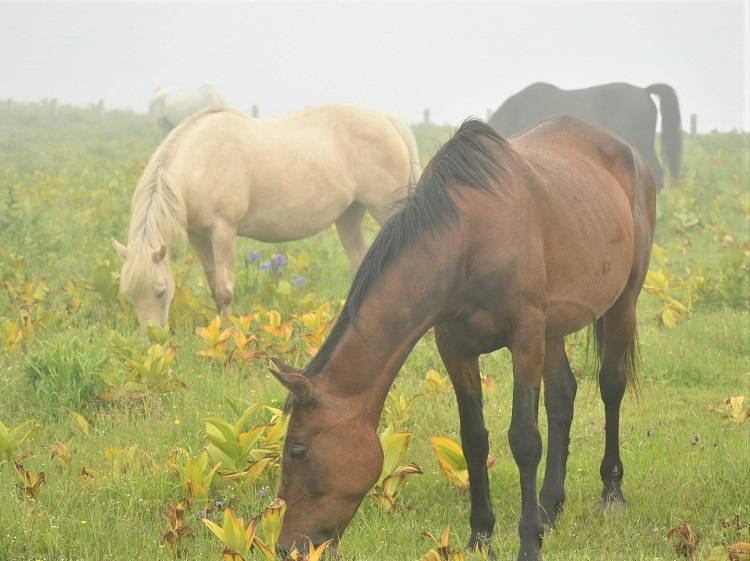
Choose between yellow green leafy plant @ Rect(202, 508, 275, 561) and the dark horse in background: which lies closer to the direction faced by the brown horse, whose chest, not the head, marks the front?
the yellow green leafy plant

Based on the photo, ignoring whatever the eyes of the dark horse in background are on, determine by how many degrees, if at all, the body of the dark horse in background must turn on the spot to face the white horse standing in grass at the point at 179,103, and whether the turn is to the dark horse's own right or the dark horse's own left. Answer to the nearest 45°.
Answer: approximately 45° to the dark horse's own right

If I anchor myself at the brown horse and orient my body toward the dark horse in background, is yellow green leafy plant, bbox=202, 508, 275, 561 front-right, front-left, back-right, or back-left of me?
back-left

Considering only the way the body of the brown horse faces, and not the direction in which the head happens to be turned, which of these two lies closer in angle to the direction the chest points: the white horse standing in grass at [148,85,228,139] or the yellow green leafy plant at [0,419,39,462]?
the yellow green leafy plant

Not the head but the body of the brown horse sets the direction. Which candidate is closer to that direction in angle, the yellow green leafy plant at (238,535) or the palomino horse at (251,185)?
the yellow green leafy plant

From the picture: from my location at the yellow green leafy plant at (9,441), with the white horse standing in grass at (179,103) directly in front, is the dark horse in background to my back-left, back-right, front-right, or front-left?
front-right

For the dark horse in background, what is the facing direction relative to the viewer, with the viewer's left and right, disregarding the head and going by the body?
facing to the left of the viewer

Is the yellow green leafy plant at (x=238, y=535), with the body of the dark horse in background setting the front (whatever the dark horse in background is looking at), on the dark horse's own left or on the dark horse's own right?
on the dark horse's own left
